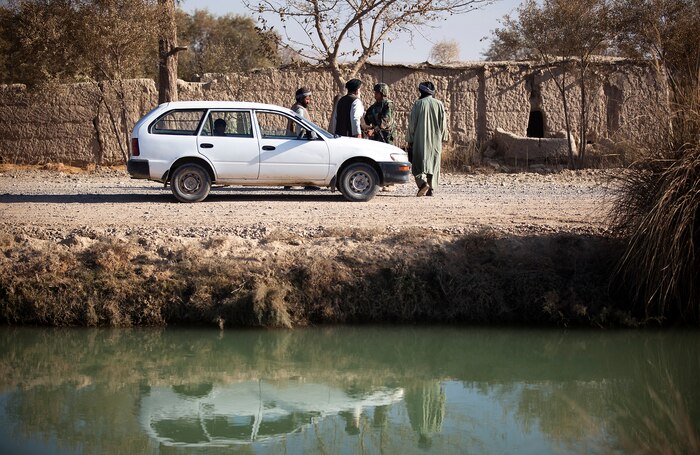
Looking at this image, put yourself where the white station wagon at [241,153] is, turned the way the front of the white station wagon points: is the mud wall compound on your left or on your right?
on your left

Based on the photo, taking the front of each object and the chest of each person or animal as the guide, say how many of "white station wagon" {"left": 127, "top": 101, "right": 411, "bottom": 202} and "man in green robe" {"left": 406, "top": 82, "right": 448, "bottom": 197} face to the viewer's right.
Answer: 1

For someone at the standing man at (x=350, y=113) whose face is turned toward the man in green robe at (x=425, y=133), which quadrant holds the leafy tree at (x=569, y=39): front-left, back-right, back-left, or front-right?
front-left

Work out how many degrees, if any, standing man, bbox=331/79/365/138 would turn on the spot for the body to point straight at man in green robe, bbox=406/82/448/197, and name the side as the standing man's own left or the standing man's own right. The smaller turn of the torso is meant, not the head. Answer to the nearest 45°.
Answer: approximately 45° to the standing man's own right

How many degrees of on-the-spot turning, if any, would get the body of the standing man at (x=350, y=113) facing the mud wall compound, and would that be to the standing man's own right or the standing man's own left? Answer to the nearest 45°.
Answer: approximately 45° to the standing man's own left

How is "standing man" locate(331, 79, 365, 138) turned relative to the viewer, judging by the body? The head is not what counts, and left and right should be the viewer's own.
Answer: facing away from the viewer and to the right of the viewer

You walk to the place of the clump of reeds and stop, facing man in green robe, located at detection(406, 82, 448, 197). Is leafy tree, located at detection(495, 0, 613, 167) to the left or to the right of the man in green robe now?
right

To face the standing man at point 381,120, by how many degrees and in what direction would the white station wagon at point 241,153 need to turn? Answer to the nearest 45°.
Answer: approximately 45° to its left

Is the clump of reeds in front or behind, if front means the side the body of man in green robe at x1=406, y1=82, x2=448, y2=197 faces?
behind

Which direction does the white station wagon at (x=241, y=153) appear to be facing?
to the viewer's right
